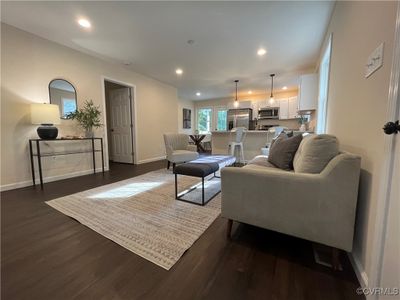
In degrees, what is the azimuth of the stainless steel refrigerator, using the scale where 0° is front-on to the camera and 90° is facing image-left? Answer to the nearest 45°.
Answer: approximately 0°

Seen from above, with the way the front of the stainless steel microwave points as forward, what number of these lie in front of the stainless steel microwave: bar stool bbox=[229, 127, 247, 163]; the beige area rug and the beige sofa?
3

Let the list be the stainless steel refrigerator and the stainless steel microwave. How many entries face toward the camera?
2

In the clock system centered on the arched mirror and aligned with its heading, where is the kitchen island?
The kitchen island is roughly at 11 o'clock from the arched mirror.

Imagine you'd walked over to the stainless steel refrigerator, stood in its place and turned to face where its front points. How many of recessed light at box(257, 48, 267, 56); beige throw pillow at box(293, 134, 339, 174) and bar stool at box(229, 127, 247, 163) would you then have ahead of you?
3

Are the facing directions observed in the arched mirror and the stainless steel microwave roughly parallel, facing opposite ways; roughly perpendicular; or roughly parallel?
roughly perpendicular

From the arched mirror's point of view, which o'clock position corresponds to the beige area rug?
The beige area rug is roughly at 1 o'clock from the arched mirror.

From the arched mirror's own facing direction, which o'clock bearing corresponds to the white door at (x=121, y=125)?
The white door is roughly at 9 o'clock from the arched mirror.

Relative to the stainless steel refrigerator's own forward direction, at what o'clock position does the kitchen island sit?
The kitchen island is roughly at 12 o'clock from the stainless steel refrigerator.

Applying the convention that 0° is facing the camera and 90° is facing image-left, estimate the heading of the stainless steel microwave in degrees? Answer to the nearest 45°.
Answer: approximately 0°

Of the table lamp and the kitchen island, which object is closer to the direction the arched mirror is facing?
the kitchen island

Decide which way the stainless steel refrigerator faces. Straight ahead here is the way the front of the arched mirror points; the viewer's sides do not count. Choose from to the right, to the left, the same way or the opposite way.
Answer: to the right
